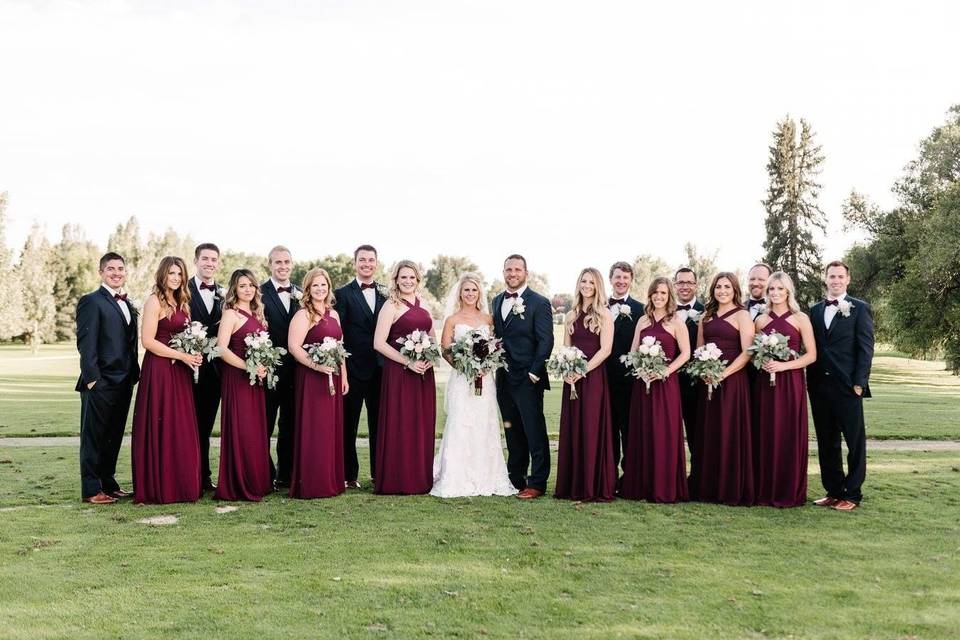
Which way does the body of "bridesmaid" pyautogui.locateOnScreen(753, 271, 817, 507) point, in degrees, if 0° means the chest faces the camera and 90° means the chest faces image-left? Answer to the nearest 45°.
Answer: approximately 45°

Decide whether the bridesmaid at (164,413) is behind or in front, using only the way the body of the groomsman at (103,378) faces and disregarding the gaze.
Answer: in front

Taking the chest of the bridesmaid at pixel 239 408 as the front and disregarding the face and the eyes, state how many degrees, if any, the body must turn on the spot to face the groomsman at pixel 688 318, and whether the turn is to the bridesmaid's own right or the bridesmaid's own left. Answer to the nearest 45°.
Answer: approximately 45° to the bridesmaid's own left

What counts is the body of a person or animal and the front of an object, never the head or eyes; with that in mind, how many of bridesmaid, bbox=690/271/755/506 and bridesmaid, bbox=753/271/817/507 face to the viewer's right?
0

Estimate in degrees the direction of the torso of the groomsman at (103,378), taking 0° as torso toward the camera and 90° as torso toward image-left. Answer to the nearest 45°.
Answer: approximately 315°

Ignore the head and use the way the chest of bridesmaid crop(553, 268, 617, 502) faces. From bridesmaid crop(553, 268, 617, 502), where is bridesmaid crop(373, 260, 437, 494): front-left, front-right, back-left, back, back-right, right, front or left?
front-right
